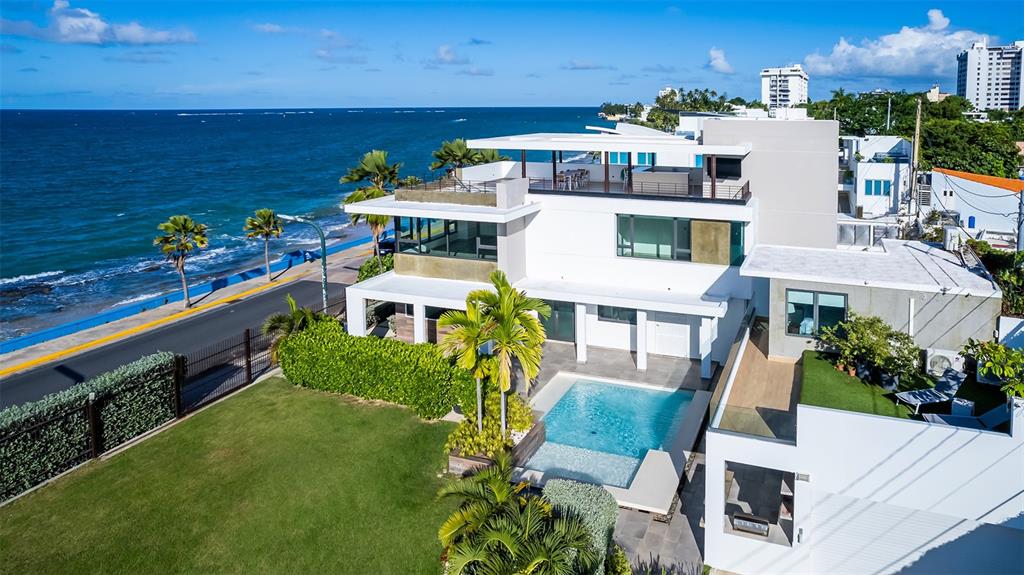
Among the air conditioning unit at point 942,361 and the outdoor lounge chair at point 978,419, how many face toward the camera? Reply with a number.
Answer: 1

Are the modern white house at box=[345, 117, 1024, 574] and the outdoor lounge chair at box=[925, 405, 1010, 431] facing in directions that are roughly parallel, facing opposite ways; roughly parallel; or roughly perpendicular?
roughly perpendicular

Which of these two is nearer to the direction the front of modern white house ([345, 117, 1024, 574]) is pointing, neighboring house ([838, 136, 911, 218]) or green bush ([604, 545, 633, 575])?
the green bush

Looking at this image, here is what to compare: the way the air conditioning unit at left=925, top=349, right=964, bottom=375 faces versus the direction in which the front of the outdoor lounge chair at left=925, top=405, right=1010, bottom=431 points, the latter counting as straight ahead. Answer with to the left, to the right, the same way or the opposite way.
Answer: to the left

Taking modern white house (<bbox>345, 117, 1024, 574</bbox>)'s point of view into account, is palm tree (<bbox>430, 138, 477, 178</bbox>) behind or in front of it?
behind

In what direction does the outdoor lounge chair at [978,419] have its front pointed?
to the viewer's left

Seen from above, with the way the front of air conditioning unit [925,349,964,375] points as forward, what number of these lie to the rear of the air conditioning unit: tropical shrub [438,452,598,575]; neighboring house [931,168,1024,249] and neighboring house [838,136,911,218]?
2

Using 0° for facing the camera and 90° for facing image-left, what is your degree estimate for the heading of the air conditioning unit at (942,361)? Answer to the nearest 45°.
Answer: approximately 0°

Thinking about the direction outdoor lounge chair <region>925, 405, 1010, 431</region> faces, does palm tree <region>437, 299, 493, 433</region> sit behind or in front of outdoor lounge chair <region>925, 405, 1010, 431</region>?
in front
